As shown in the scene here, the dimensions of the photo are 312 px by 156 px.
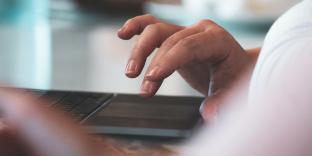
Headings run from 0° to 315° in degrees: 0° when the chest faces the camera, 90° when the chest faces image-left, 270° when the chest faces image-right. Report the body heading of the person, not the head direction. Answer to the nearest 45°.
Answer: approximately 90°
